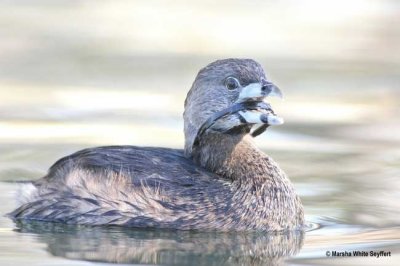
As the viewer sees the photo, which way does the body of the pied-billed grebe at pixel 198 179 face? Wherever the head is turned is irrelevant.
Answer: to the viewer's right
